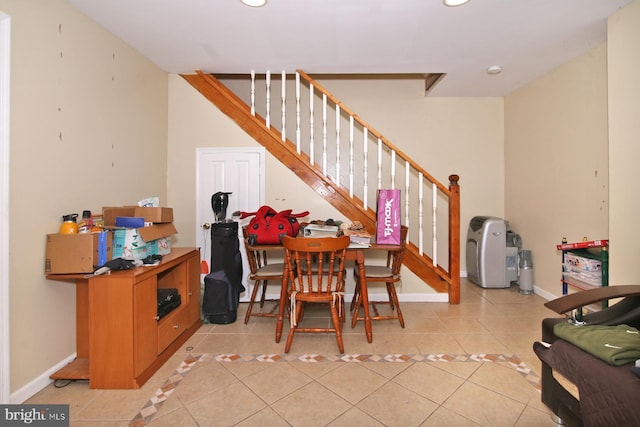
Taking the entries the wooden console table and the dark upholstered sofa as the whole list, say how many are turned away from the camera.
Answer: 0

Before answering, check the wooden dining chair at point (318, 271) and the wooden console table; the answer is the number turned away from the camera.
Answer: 1

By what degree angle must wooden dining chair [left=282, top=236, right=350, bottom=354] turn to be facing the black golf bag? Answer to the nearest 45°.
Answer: approximately 45° to its left

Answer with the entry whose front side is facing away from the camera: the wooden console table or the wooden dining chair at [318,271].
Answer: the wooden dining chair

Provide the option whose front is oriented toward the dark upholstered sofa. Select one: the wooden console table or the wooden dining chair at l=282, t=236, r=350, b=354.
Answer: the wooden console table

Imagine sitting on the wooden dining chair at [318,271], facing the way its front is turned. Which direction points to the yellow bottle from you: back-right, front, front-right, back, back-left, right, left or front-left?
left

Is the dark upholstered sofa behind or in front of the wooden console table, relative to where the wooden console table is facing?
in front

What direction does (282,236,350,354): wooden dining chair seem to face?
away from the camera

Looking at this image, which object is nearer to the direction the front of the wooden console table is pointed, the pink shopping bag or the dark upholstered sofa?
the dark upholstered sofa

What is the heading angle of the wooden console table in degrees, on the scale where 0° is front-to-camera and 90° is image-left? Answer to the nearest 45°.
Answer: approximately 315°

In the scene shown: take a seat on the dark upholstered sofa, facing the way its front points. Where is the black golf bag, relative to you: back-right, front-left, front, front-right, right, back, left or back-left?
front-right

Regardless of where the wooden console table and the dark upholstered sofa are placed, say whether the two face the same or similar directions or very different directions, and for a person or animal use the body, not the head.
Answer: very different directions

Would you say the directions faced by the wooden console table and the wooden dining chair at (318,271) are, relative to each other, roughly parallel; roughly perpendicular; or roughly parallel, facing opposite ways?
roughly perpendicular

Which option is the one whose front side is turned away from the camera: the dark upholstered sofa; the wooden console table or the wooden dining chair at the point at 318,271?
the wooden dining chair

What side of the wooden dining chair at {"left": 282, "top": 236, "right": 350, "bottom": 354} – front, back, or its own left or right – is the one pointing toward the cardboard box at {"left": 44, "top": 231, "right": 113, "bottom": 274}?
left
